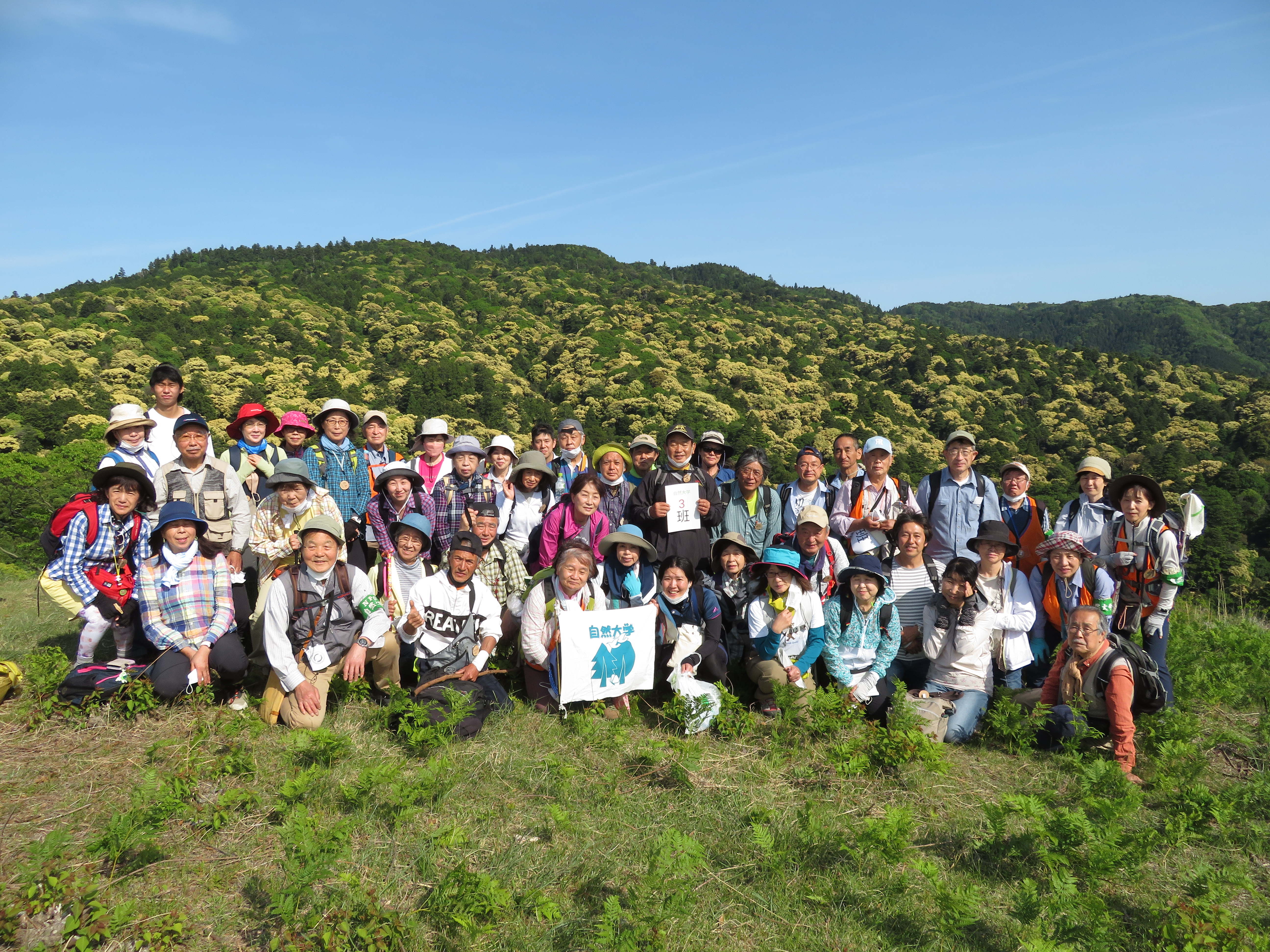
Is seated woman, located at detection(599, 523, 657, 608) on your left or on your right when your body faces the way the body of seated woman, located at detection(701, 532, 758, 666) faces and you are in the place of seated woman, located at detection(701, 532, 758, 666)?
on your right

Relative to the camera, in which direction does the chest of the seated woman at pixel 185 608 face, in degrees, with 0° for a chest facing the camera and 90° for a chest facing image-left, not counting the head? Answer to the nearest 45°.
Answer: approximately 0°

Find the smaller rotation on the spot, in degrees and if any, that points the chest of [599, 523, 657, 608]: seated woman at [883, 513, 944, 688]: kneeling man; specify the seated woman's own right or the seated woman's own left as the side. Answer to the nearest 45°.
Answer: approximately 90° to the seated woman's own left
